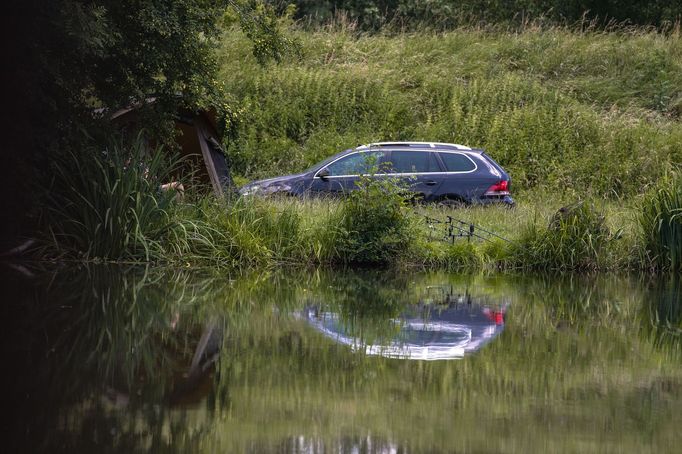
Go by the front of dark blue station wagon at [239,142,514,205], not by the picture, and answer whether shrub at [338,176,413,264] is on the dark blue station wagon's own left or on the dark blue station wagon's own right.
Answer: on the dark blue station wagon's own left

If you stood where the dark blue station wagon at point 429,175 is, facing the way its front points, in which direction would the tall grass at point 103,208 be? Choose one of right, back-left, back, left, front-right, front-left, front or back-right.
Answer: front-left

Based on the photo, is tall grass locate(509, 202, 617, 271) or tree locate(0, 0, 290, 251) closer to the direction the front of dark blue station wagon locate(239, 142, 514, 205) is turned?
the tree

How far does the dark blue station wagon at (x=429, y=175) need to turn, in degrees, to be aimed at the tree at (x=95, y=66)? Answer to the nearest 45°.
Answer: approximately 45° to its left

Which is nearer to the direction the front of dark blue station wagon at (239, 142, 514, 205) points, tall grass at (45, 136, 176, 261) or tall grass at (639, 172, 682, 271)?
the tall grass at (45, 136, 176, 261)

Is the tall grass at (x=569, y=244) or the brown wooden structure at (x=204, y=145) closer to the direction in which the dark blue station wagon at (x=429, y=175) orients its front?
the brown wooden structure

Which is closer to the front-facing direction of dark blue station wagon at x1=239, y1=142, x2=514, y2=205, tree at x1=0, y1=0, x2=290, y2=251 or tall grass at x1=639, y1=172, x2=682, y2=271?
the tree

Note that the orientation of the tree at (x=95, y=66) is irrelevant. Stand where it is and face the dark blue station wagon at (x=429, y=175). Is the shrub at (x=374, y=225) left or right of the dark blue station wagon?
right

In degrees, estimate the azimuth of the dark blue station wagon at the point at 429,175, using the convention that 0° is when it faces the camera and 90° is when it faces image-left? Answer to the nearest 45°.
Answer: approximately 90°

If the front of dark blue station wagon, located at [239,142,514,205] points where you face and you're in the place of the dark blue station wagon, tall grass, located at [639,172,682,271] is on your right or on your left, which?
on your left
